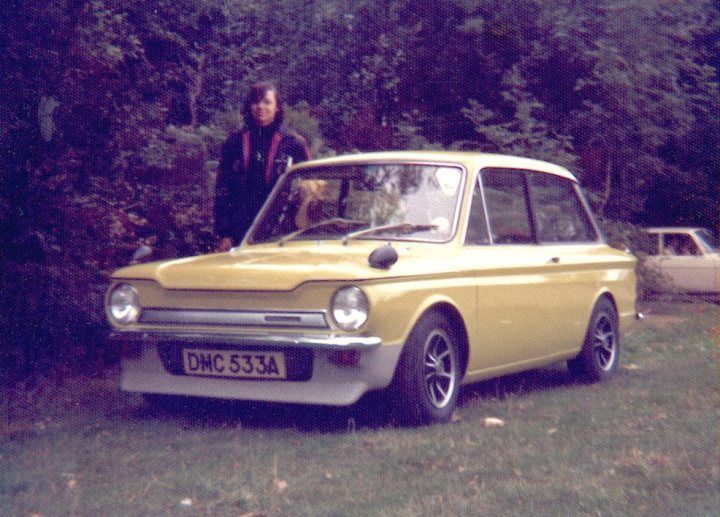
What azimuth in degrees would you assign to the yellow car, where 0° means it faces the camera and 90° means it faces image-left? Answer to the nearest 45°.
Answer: approximately 45°

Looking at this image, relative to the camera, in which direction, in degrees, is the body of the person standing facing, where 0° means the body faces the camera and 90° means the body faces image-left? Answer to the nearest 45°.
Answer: approximately 0°

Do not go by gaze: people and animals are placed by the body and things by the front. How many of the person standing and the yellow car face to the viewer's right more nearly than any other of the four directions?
0

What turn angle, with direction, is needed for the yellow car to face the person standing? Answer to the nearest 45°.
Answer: approximately 90° to its right
